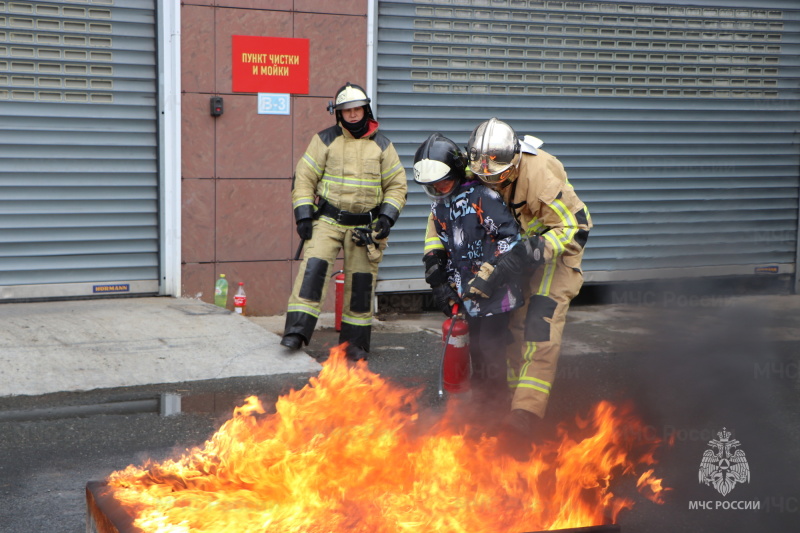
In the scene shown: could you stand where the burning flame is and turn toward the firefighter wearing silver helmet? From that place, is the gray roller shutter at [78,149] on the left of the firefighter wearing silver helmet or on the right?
left

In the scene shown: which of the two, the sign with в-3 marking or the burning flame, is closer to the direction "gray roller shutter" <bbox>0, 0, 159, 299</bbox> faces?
the burning flame

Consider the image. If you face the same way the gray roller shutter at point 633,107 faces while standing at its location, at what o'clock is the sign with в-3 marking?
The sign with в-3 marking is roughly at 2 o'clock from the gray roller shutter.

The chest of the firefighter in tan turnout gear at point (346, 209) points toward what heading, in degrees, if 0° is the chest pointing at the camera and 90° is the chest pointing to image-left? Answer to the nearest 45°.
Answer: approximately 0°

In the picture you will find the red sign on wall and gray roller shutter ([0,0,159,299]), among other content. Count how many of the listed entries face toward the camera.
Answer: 2

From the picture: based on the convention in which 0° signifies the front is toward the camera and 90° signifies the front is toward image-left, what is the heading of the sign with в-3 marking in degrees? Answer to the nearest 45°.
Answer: approximately 0°

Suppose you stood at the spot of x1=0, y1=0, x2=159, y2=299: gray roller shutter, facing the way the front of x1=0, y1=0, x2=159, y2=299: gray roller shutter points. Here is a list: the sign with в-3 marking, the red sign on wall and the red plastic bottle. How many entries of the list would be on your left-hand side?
3
